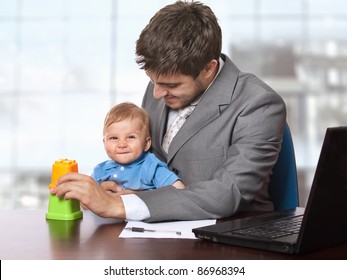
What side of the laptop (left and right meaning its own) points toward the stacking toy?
front

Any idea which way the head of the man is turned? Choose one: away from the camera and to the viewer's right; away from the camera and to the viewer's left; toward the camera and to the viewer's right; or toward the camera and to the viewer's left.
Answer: toward the camera and to the viewer's left

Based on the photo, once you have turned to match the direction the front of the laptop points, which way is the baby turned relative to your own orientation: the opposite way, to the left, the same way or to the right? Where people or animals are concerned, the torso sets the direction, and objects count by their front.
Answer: to the left

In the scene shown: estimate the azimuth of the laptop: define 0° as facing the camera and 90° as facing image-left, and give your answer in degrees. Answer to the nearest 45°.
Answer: approximately 135°

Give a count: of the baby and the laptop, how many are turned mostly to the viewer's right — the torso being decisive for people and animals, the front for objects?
0
